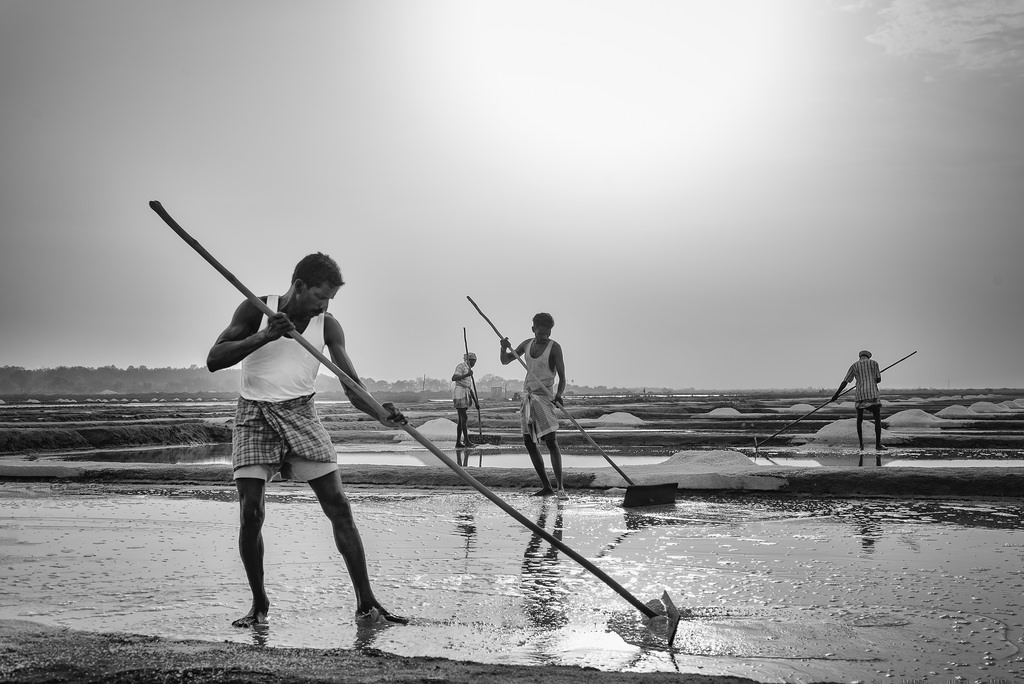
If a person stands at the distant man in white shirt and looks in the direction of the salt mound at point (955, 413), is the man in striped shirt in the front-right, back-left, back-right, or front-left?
front-right

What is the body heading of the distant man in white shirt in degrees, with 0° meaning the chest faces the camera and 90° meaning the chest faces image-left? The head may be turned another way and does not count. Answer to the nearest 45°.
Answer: approximately 315°

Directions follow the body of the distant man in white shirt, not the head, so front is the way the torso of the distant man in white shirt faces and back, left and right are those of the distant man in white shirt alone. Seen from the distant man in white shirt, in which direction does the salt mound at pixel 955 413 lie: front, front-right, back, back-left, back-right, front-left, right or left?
left

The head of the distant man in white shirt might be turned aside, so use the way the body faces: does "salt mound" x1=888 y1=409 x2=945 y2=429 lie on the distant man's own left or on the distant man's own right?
on the distant man's own left

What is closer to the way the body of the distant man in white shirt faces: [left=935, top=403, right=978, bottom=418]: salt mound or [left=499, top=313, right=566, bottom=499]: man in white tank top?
the man in white tank top

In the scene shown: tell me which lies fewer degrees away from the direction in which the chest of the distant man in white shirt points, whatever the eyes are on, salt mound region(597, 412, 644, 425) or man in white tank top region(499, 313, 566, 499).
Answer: the man in white tank top

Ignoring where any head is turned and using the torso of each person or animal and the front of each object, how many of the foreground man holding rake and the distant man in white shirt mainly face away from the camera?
0

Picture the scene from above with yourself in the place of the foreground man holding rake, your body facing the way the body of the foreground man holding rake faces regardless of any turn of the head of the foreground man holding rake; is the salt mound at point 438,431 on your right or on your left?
on your left

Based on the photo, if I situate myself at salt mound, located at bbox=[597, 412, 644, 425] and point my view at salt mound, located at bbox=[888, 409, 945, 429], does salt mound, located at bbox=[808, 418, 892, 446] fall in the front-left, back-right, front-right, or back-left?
front-right

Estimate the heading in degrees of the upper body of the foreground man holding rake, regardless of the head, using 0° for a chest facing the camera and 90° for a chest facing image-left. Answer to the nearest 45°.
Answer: approximately 315°

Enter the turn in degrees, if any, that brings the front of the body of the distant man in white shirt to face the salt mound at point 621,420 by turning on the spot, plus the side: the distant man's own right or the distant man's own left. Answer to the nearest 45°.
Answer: approximately 135° to the distant man's own left

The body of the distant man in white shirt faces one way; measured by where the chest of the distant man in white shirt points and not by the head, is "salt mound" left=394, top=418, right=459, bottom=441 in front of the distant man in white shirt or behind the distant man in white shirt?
behind

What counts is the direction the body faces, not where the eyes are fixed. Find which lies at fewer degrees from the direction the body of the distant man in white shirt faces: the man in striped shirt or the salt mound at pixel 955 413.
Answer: the man in striped shirt
